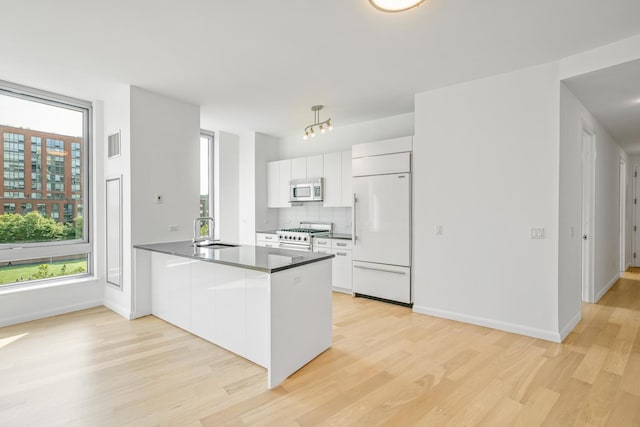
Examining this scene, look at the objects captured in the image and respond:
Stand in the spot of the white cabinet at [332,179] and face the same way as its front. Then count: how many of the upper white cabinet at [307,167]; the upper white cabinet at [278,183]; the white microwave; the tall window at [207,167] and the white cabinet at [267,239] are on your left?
0

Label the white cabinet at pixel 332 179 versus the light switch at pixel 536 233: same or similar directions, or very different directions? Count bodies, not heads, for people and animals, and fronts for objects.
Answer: same or similar directions

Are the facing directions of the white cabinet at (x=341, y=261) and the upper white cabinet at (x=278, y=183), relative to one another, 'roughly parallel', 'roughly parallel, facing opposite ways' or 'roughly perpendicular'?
roughly parallel

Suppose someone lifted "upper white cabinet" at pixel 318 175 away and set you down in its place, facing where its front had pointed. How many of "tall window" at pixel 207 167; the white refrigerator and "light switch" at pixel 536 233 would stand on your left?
2

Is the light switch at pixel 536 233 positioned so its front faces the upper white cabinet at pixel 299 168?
no

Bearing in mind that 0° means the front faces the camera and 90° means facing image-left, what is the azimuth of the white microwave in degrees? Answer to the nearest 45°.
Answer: approximately 45°

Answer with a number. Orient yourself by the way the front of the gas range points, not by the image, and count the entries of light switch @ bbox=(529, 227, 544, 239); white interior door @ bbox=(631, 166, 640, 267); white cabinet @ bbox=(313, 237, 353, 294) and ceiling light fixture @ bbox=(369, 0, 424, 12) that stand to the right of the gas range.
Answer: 0

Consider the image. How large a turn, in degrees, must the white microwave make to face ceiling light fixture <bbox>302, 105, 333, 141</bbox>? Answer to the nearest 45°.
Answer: approximately 45° to its left

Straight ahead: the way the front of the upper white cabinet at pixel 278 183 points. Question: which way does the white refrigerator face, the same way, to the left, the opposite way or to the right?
the same way

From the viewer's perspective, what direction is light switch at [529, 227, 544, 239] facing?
toward the camera

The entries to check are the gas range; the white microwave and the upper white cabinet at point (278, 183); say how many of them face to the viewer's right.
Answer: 0

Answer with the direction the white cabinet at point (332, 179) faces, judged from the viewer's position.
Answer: facing the viewer and to the left of the viewer

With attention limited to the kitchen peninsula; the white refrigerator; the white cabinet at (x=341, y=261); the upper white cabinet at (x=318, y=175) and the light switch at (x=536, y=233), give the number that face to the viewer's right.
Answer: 0

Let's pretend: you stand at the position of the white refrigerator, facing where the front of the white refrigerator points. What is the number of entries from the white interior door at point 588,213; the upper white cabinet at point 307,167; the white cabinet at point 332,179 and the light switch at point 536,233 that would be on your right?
2

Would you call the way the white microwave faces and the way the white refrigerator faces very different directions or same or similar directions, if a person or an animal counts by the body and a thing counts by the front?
same or similar directions

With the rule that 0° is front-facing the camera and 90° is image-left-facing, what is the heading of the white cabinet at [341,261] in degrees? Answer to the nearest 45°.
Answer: approximately 45°

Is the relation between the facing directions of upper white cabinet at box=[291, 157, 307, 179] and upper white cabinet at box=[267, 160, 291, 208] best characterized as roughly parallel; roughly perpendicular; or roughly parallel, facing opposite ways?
roughly parallel
